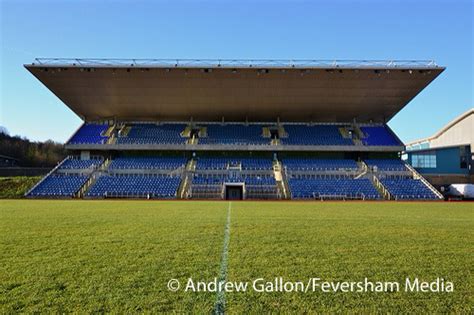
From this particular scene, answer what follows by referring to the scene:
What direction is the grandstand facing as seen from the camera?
toward the camera
